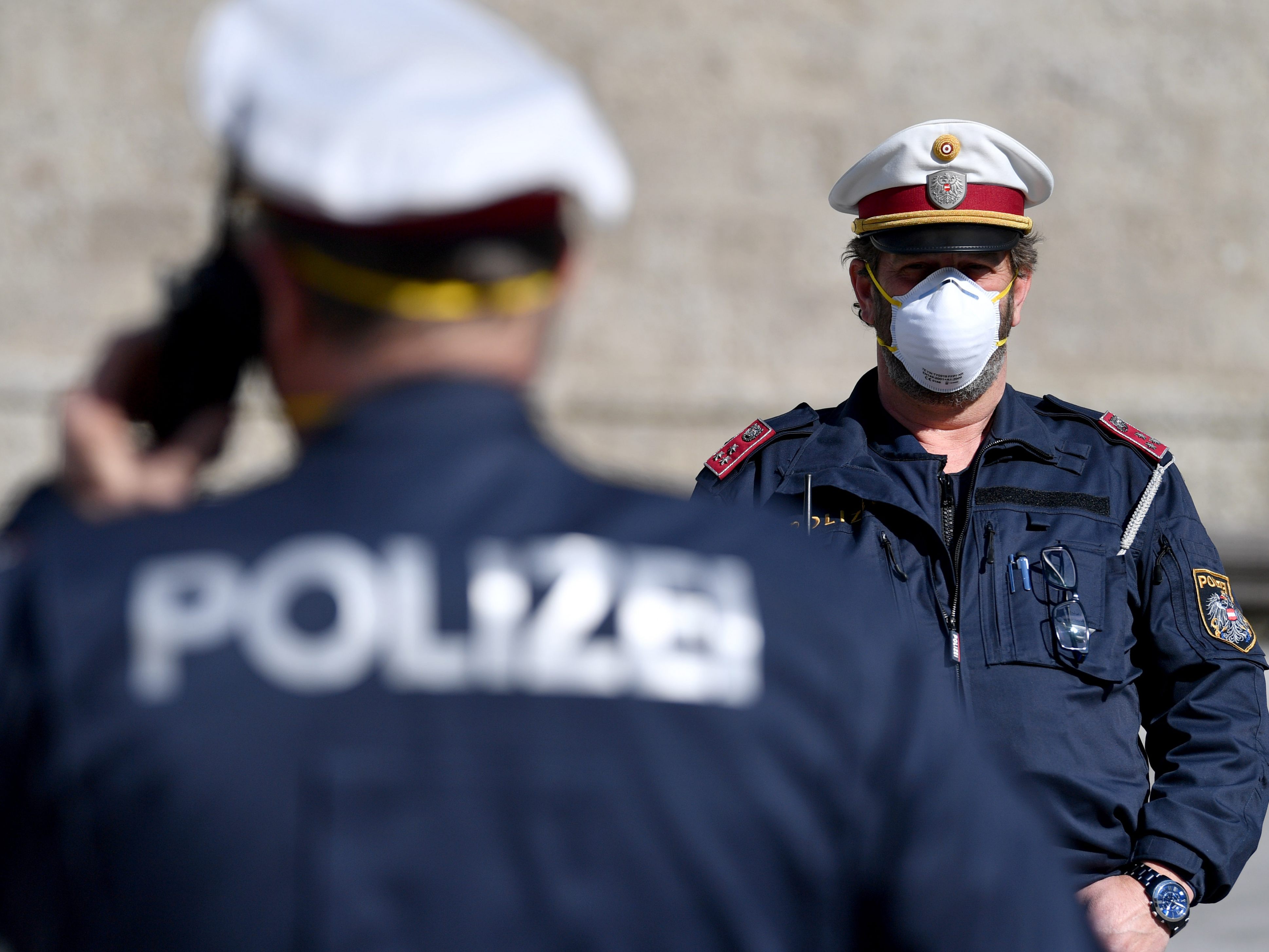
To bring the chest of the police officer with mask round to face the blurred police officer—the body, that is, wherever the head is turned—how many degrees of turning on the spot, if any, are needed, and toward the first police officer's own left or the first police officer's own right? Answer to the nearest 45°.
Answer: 0° — they already face them

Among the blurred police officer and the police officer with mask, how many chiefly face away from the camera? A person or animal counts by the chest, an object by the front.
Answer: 1

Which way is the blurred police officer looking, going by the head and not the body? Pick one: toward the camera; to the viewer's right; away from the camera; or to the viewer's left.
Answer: away from the camera

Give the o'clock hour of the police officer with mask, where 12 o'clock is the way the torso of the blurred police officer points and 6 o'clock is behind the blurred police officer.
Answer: The police officer with mask is roughly at 1 o'clock from the blurred police officer.

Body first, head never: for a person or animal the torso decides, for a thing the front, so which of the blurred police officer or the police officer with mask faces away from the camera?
the blurred police officer

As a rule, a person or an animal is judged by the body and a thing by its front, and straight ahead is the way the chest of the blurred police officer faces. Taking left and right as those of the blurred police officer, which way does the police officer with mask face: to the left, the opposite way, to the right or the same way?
the opposite way

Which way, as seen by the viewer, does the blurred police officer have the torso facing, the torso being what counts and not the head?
away from the camera

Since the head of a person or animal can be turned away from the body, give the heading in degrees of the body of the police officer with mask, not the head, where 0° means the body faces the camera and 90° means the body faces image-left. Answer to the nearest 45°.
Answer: approximately 0°
